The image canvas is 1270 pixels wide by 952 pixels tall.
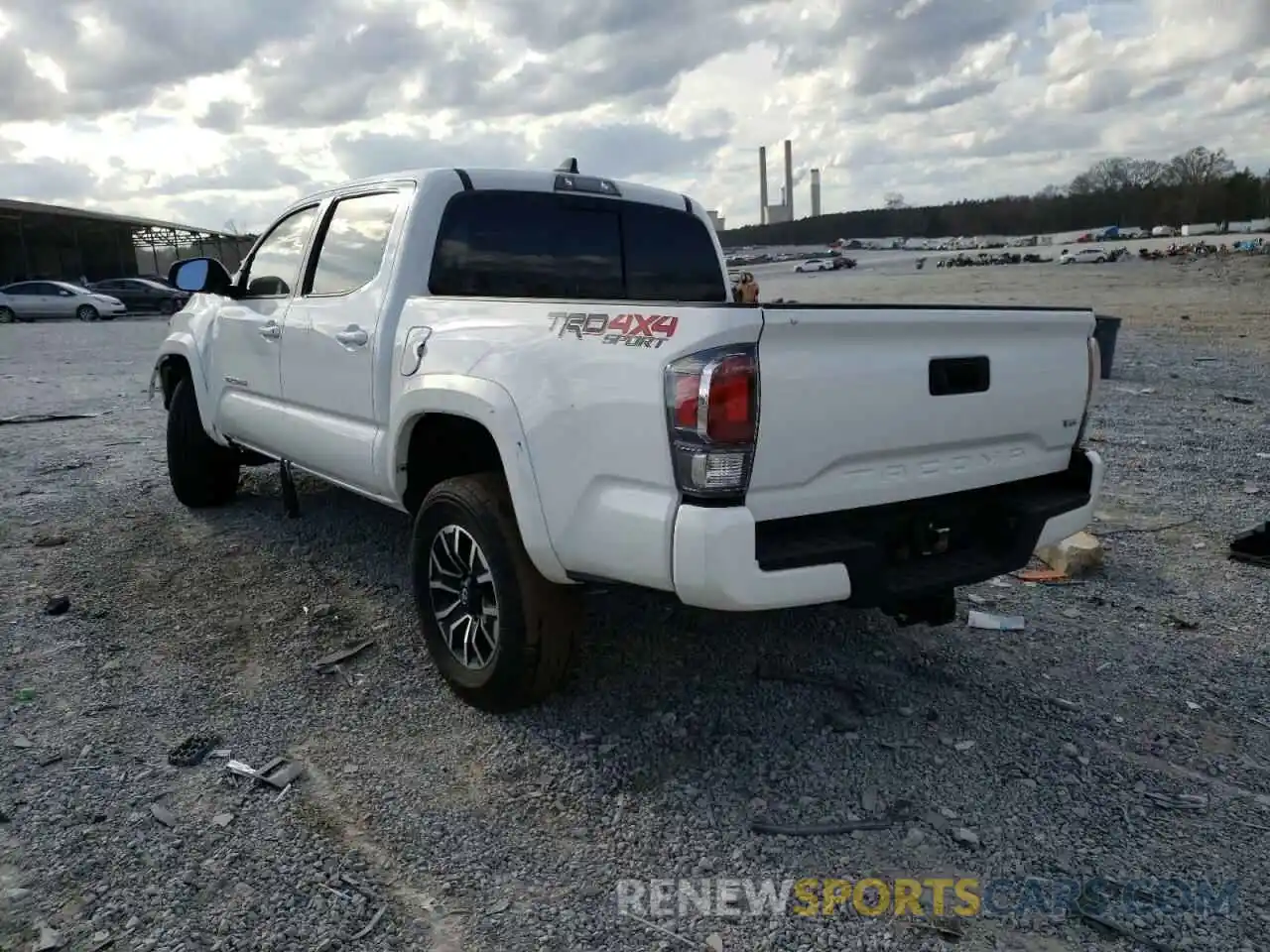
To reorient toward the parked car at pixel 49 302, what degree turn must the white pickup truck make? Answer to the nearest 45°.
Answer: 0° — it already faces it

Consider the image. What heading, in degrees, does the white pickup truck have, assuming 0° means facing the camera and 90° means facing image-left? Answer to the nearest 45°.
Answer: approximately 135°

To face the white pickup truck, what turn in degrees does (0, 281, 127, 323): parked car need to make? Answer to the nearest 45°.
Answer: approximately 90° to its right

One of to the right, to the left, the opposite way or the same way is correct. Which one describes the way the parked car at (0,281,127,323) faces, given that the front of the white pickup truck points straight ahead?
to the right

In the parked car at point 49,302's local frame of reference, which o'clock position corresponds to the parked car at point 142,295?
the parked car at point 142,295 is roughly at 11 o'clock from the parked car at point 49,302.

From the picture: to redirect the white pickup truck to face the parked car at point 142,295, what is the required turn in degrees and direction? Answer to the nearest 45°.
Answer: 0° — it already faces it

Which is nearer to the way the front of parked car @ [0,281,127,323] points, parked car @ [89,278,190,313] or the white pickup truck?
the parked car

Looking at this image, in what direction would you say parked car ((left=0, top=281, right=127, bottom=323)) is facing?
to the viewer's right

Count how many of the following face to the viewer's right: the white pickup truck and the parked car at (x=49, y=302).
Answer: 1
